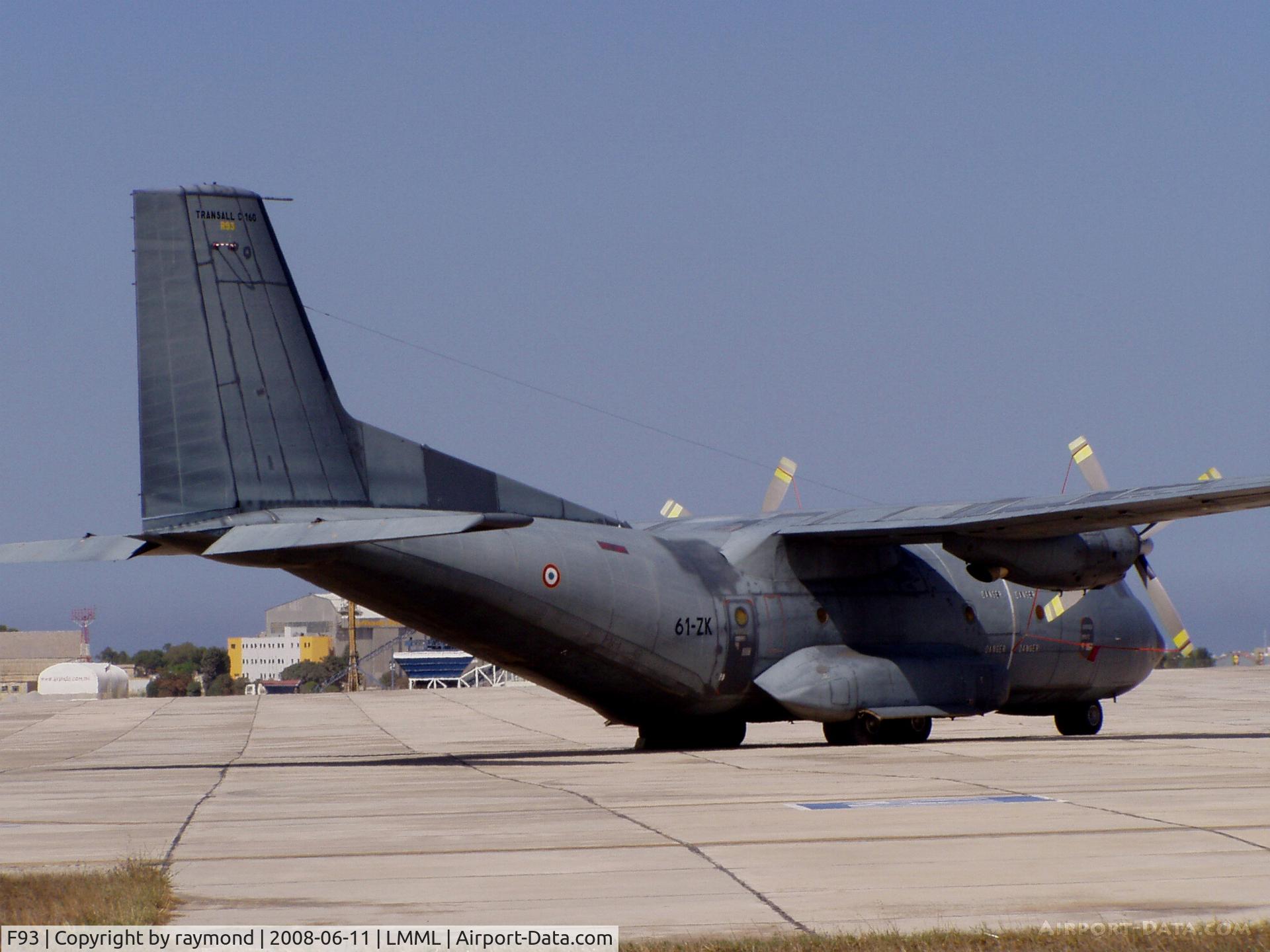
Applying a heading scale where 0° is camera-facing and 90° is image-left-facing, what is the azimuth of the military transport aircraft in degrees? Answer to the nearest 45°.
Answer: approximately 225°
